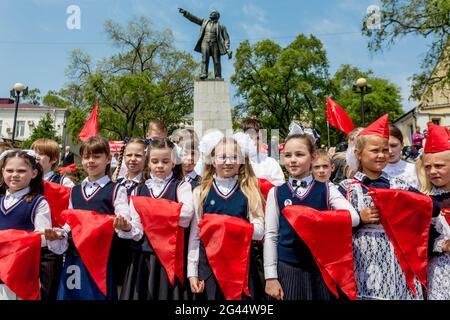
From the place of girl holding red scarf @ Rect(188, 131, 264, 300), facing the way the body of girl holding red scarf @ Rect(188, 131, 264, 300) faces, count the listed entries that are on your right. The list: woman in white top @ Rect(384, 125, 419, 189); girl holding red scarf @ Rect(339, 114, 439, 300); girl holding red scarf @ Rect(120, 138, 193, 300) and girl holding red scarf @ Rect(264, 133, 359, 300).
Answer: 1

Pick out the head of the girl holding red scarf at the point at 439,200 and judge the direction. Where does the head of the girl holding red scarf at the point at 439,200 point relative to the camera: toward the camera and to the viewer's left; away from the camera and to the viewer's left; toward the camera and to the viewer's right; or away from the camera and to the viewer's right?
toward the camera and to the viewer's left

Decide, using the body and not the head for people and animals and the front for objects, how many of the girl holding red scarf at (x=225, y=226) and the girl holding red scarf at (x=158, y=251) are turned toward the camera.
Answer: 2

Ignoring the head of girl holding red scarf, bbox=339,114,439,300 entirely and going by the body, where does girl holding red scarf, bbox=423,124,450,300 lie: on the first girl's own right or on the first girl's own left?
on the first girl's own left

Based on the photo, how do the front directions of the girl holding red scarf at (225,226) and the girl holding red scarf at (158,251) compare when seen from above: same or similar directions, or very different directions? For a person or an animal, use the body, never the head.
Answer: same or similar directions

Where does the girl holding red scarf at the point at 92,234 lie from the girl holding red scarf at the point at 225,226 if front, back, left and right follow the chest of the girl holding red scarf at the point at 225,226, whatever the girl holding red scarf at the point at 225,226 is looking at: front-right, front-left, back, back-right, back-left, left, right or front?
right

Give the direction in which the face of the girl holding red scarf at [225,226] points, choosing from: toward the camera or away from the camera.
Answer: toward the camera

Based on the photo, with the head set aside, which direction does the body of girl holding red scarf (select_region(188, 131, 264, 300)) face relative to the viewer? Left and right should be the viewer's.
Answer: facing the viewer

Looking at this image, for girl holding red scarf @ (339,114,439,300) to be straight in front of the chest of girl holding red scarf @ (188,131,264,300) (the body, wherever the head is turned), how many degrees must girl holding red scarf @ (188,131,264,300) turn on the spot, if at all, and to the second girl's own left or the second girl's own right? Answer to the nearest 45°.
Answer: approximately 90° to the second girl's own left

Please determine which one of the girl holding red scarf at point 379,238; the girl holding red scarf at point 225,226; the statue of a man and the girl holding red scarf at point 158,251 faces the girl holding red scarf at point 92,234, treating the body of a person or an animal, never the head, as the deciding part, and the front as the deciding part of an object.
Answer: the statue of a man

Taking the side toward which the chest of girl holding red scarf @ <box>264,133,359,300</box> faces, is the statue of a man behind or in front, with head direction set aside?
behind

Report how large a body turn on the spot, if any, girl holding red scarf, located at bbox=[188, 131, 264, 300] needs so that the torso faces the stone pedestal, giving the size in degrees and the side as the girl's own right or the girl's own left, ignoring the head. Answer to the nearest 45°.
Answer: approximately 180°

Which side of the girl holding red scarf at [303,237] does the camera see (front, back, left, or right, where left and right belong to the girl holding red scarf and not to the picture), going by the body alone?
front

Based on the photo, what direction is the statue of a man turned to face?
toward the camera

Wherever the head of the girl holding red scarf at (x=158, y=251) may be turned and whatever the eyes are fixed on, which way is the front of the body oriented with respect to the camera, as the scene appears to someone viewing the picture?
toward the camera

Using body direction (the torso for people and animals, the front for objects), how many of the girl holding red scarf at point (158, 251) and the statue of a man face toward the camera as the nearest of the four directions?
2
